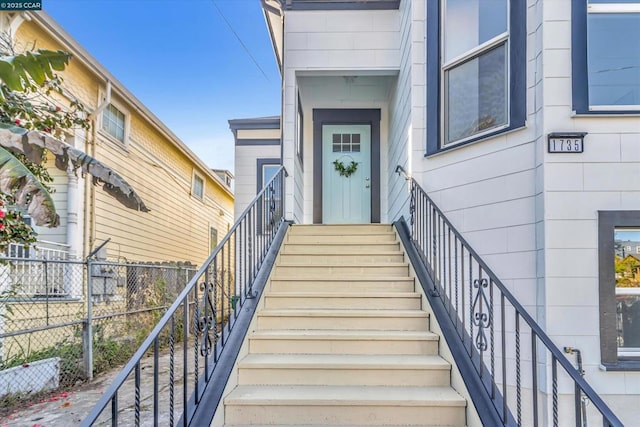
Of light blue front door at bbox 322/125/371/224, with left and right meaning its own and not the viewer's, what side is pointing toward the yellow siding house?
right

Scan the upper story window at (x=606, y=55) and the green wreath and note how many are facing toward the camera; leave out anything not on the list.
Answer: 2

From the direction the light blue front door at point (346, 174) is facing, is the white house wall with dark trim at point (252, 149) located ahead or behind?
behind

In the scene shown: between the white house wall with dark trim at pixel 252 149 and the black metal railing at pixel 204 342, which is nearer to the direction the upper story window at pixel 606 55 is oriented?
the black metal railing

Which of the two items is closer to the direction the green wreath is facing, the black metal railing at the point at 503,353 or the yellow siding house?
the black metal railing

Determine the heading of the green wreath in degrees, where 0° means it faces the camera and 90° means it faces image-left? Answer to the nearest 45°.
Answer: approximately 0°

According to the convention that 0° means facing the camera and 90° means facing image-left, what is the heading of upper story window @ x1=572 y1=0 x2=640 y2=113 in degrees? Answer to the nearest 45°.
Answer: approximately 0°
